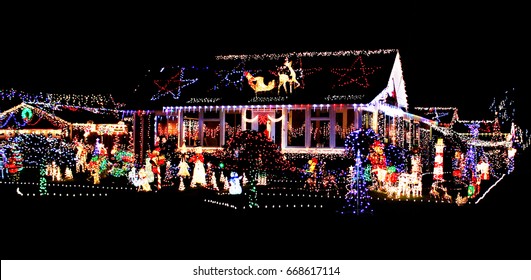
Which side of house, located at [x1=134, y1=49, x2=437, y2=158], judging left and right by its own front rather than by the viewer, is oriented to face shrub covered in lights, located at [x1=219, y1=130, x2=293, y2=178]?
front

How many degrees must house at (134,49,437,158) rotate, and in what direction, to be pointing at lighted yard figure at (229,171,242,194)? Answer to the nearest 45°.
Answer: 0° — it already faces it

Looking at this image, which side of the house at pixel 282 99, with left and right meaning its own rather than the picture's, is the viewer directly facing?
front

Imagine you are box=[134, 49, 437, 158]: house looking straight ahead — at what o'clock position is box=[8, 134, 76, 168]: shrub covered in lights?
The shrub covered in lights is roughly at 3 o'clock from the house.

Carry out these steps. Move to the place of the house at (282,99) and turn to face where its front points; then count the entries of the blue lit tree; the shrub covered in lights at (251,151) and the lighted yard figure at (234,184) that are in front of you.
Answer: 3

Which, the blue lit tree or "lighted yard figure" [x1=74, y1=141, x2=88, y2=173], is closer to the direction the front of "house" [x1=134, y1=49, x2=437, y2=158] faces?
the blue lit tree
